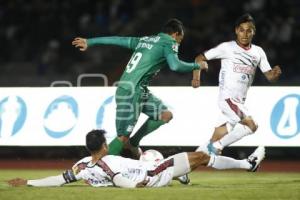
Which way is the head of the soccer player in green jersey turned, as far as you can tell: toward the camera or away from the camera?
away from the camera

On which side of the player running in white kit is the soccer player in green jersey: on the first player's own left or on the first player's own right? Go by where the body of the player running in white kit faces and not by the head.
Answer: on the first player's own right

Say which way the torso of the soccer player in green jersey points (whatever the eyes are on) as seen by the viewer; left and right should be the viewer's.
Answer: facing away from the viewer and to the right of the viewer
